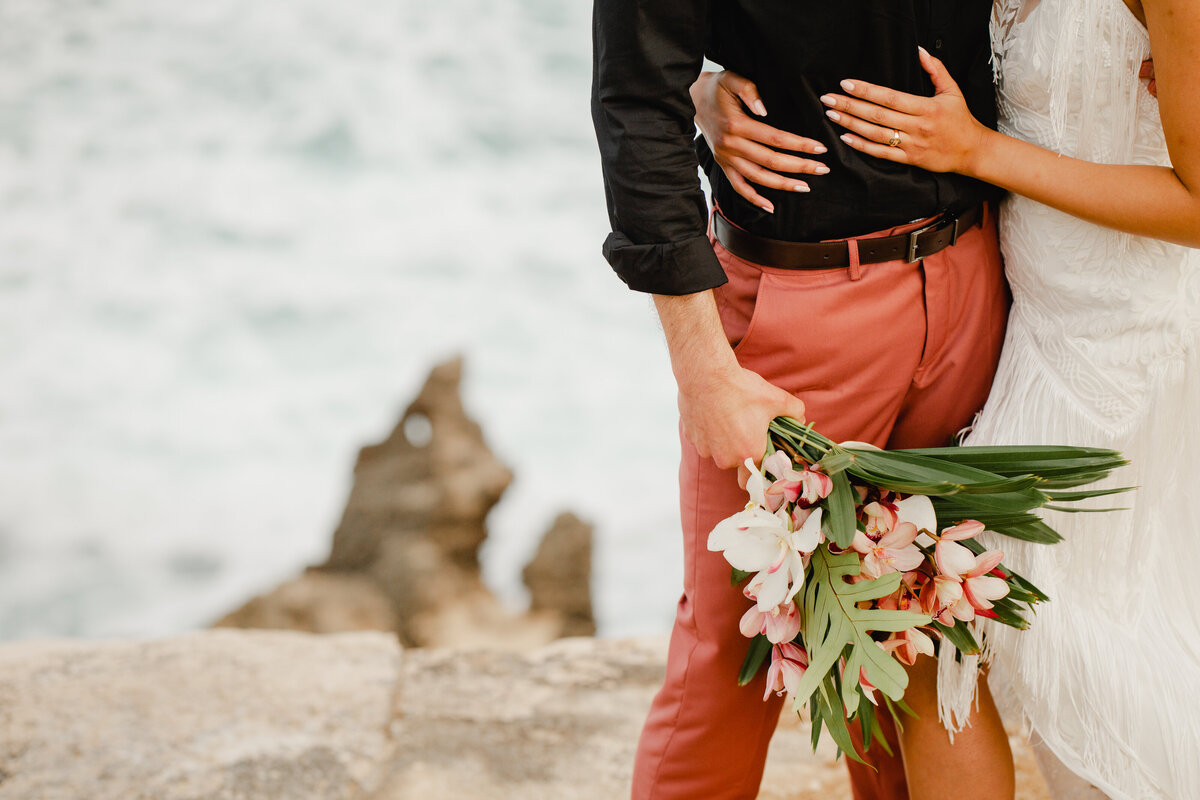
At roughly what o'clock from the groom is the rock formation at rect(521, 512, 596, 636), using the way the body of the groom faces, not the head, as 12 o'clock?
The rock formation is roughly at 7 o'clock from the groom.

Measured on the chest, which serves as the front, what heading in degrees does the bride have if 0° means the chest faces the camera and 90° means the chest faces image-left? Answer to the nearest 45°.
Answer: approximately 45°

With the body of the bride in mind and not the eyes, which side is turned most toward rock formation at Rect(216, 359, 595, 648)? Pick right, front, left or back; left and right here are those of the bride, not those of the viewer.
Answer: right

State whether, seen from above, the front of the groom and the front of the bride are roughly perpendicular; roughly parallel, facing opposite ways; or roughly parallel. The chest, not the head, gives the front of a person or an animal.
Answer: roughly perpendicular

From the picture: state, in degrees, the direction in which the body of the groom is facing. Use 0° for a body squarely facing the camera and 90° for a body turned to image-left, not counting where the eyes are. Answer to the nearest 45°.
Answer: approximately 315°

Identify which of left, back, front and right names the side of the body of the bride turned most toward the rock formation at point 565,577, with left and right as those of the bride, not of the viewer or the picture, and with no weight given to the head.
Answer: right

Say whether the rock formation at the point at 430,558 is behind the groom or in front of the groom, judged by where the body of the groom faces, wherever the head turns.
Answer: behind
